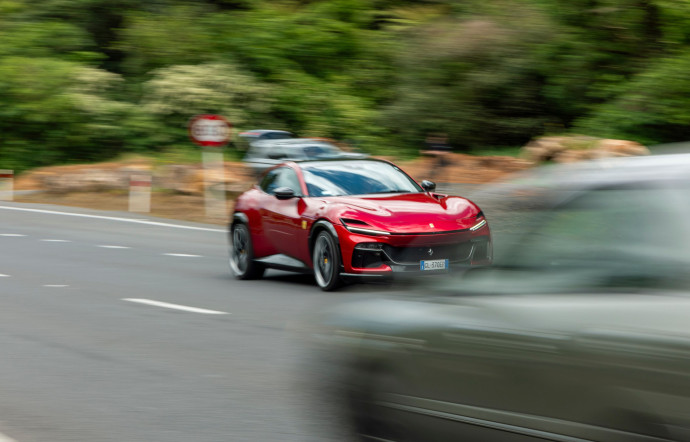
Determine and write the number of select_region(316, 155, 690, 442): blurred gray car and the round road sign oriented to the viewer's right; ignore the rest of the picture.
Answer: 0

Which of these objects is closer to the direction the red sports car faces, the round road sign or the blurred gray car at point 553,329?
the blurred gray car

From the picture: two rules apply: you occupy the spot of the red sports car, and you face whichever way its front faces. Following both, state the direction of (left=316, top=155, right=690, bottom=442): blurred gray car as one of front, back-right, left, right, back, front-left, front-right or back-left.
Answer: front-right

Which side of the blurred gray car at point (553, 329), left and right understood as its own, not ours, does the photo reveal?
left

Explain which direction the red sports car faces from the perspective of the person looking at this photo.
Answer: facing the viewer and to the right of the viewer

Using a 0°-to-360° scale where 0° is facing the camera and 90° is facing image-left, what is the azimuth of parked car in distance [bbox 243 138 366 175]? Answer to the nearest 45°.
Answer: approximately 270°

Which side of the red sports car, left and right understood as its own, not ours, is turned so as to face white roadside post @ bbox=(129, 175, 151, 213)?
back

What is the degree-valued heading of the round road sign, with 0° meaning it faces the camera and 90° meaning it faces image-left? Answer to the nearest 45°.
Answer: approximately 0°

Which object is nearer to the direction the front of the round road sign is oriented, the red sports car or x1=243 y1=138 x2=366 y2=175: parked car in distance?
the red sports car

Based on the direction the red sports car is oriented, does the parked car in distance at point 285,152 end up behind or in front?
behind
